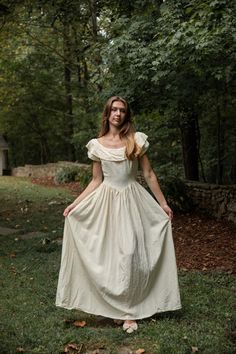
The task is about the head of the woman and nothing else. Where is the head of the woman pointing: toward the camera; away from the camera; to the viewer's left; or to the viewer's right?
toward the camera

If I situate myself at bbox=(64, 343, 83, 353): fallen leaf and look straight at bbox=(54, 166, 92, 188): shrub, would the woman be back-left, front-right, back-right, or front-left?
front-right

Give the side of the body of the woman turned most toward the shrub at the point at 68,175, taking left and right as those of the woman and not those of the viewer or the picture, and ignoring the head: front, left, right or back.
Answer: back

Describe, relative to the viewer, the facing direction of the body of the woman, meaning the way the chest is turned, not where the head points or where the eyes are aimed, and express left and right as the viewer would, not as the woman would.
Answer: facing the viewer

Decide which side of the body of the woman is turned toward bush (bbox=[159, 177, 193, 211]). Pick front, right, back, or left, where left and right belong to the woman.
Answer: back
